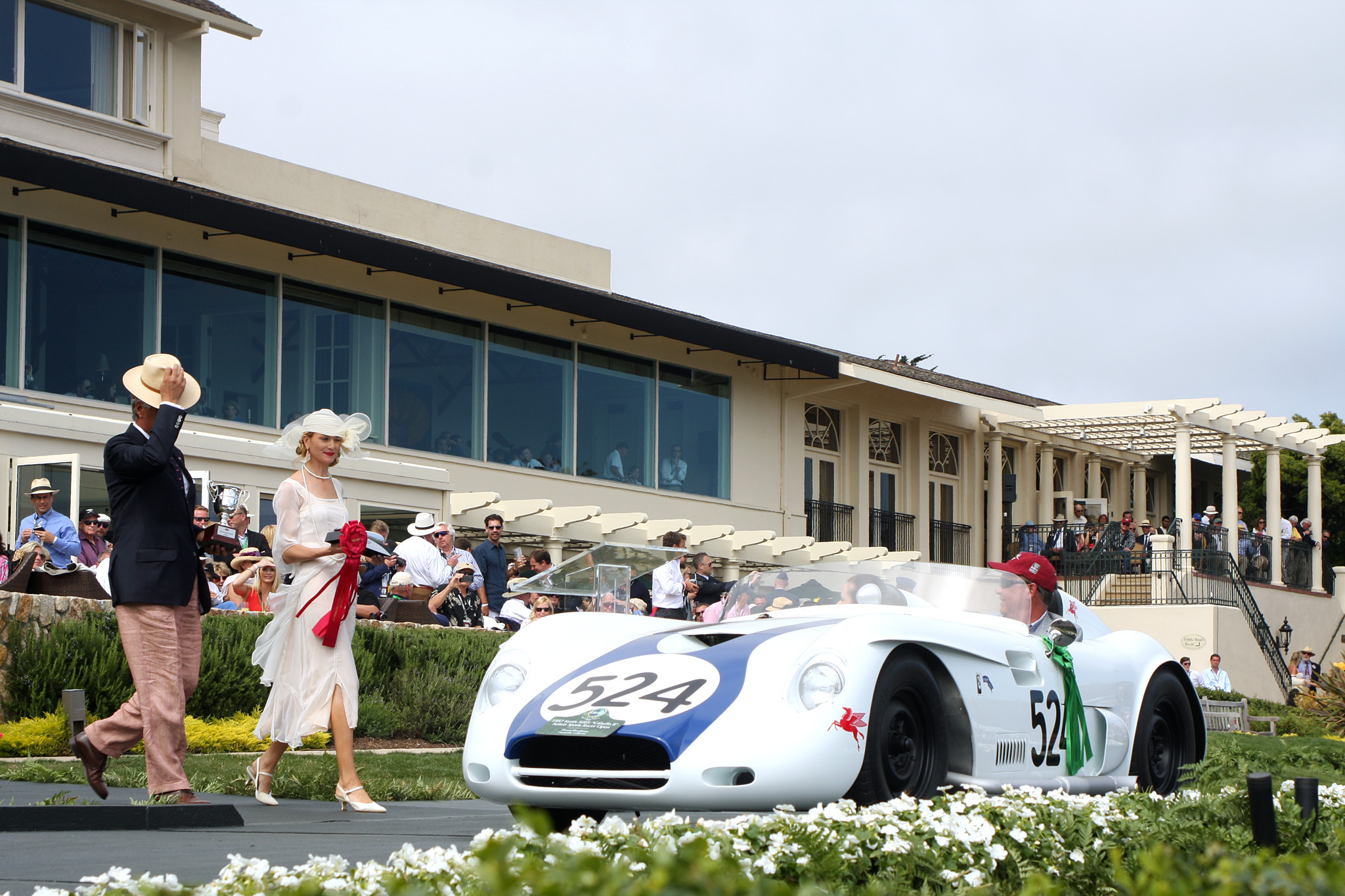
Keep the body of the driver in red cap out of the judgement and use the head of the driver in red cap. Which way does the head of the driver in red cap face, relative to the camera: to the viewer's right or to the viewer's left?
to the viewer's left

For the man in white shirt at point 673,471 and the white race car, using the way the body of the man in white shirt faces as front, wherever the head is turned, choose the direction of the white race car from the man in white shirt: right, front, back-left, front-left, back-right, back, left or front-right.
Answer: front

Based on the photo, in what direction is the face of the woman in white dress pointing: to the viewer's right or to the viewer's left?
to the viewer's right

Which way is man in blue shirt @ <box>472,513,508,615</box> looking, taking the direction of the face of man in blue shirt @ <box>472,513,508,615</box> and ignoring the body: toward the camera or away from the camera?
toward the camera

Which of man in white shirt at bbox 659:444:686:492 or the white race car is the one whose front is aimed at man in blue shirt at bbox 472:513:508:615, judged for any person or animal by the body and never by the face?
the man in white shirt

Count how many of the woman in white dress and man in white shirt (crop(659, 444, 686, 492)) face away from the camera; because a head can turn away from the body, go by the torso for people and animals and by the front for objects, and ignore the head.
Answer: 0

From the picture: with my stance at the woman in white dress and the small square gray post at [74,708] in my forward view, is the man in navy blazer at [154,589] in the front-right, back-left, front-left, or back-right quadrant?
front-left

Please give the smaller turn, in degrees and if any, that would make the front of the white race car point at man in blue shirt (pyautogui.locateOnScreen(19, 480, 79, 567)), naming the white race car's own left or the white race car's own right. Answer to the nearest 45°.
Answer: approximately 90° to the white race car's own right

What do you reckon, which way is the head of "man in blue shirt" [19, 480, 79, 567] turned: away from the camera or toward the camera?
toward the camera

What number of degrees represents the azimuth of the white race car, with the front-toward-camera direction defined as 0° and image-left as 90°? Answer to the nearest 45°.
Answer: approximately 45°

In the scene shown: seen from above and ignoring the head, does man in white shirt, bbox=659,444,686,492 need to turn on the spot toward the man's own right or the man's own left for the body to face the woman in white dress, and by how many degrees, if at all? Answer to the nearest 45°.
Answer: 0° — they already face them

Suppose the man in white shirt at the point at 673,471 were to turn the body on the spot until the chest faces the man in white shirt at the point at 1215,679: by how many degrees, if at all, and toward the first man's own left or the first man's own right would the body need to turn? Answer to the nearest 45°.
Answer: approximately 90° to the first man's own left

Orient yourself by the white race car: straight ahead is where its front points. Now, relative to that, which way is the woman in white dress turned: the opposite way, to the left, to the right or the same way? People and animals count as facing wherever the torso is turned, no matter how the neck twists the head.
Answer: to the left

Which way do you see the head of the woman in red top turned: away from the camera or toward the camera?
toward the camera

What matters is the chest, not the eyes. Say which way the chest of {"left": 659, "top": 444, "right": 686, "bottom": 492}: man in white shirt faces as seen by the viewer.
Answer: toward the camera

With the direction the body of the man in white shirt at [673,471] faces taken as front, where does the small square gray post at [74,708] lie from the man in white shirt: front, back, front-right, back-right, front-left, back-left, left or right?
front

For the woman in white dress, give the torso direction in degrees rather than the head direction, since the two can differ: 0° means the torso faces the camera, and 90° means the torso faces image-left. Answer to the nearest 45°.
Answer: approximately 315°

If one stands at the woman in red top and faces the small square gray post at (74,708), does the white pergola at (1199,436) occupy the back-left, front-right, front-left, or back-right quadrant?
back-left
